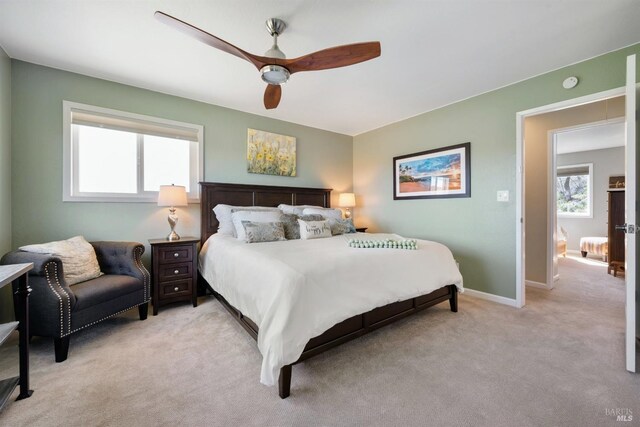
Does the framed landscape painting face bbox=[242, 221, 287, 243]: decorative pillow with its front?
yes

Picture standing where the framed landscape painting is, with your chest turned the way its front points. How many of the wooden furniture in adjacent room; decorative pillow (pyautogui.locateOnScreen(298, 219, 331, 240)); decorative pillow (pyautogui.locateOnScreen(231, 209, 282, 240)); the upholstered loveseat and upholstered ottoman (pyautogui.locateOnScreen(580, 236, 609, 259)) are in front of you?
3

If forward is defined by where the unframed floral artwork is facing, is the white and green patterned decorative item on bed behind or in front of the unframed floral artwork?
in front

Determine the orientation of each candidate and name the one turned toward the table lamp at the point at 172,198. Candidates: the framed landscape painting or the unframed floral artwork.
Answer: the framed landscape painting

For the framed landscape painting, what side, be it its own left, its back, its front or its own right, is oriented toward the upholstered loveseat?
front

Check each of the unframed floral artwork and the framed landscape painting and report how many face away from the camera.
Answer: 0

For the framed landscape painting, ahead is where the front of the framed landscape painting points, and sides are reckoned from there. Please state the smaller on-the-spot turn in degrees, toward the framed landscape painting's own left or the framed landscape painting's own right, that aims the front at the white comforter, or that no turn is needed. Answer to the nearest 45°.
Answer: approximately 45° to the framed landscape painting's own left

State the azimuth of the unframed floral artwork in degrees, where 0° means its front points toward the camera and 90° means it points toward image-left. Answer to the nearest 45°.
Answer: approximately 315°

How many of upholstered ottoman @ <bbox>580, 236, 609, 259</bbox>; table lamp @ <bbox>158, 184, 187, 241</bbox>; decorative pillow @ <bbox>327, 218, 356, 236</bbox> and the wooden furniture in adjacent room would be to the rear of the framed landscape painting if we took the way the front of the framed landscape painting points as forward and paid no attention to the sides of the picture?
2

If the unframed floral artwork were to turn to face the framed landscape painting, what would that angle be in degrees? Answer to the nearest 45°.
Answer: approximately 45° to its left

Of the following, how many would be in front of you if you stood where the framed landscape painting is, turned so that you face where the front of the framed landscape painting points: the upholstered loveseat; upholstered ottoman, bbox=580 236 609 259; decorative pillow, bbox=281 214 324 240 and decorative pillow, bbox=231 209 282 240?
3

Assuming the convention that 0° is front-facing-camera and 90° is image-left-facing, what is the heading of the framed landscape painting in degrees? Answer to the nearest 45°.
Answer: approximately 45°

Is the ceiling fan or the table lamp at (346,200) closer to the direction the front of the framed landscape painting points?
the ceiling fan

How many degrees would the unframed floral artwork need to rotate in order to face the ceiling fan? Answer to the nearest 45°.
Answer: approximately 45° to its right

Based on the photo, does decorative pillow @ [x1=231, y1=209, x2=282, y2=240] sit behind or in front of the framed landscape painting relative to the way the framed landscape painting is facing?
in front

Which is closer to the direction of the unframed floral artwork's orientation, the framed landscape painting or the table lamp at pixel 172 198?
the framed landscape painting

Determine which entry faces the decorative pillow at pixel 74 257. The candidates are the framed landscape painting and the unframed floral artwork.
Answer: the framed landscape painting

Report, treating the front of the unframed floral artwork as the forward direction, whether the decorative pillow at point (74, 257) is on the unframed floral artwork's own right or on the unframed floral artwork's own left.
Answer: on the unframed floral artwork's own right
